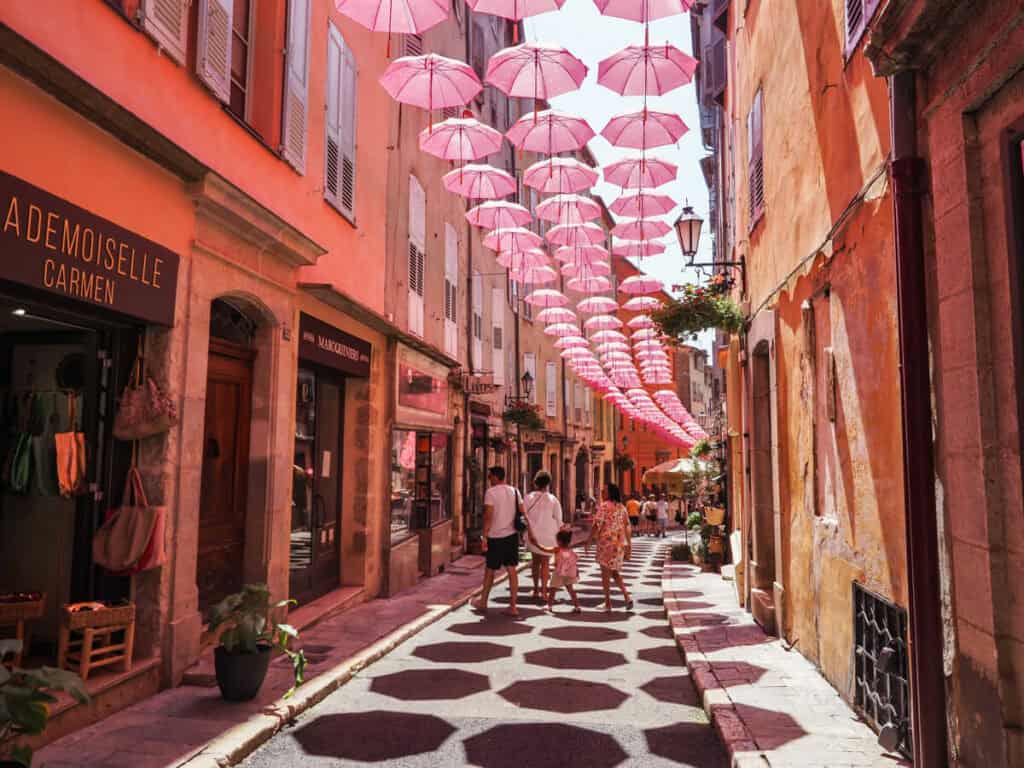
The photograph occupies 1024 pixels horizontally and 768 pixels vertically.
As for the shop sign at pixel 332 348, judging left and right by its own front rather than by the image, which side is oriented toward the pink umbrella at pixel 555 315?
left

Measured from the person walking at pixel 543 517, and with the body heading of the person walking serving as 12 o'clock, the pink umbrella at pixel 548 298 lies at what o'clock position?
The pink umbrella is roughly at 12 o'clock from the person walking.

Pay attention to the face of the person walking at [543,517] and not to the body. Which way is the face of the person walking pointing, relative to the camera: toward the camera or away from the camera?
away from the camera

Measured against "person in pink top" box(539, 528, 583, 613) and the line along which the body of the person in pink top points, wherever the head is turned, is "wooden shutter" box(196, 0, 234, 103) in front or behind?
behind

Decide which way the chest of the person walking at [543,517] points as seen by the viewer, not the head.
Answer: away from the camera

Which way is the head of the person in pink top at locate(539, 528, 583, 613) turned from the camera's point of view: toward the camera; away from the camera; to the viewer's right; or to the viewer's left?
away from the camera

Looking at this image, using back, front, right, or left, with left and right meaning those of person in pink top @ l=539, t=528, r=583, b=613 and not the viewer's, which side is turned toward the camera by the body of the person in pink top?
back

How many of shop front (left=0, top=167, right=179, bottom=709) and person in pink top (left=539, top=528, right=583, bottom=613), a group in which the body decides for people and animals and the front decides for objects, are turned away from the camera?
1

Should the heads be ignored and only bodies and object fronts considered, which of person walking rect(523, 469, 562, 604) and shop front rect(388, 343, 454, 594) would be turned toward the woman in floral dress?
the shop front

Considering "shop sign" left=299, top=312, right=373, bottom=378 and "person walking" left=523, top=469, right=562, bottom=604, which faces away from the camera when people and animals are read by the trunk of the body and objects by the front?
the person walking

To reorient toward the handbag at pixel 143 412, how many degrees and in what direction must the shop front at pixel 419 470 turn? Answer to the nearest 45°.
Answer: approximately 45° to its right
